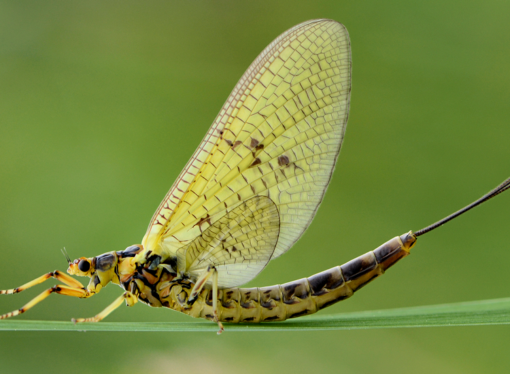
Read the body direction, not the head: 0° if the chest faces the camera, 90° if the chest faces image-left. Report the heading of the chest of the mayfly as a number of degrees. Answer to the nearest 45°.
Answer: approximately 90°
